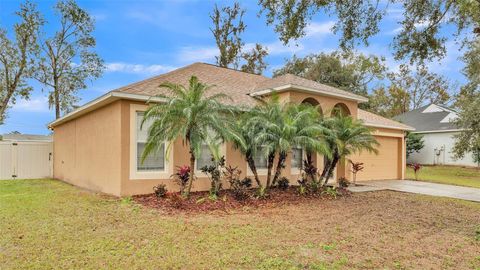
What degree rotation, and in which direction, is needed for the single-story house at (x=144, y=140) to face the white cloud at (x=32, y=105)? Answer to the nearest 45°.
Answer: approximately 180°

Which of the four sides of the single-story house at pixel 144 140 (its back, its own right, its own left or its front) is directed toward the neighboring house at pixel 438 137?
left

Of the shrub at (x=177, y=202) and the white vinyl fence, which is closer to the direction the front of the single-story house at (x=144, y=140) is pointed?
the shrub

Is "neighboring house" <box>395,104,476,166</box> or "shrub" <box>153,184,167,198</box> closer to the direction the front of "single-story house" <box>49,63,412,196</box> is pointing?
the shrub

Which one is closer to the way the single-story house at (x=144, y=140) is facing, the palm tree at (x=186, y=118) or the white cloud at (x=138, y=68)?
the palm tree

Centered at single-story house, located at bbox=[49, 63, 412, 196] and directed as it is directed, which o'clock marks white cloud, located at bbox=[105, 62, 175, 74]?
The white cloud is roughly at 7 o'clock from the single-story house.

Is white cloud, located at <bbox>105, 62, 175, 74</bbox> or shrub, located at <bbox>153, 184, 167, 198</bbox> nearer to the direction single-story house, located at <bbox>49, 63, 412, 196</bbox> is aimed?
the shrub

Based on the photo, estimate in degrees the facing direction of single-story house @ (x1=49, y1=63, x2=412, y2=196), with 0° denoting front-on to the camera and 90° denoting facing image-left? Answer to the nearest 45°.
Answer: approximately 315°
